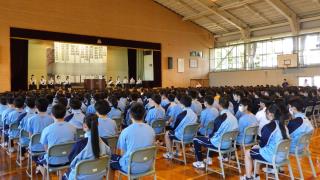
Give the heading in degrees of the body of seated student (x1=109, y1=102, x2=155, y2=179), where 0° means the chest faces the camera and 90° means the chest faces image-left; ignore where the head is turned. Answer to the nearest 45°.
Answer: approximately 135°

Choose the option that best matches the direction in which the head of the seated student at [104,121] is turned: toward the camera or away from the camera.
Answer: away from the camera

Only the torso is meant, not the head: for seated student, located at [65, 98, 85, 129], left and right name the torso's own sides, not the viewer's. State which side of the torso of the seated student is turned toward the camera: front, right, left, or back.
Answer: back

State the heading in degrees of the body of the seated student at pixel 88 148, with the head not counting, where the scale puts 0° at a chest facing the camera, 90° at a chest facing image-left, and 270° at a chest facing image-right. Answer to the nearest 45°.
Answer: approximately 135°

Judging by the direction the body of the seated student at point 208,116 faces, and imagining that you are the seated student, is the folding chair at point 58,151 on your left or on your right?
on your left

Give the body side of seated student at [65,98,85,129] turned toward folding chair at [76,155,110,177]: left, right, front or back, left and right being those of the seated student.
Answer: back

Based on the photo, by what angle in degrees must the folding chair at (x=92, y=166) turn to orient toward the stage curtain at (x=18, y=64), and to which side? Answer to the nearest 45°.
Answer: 0° — it already faces it

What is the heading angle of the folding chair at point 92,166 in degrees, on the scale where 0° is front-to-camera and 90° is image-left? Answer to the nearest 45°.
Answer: approximately 180°
